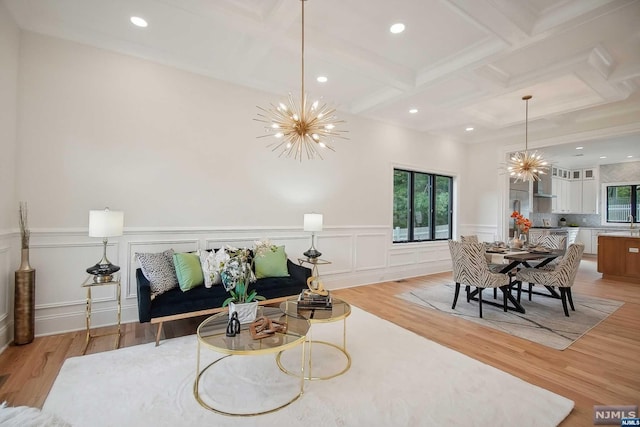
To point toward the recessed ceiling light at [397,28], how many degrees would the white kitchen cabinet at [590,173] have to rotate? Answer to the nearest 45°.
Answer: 0° — it already faces it

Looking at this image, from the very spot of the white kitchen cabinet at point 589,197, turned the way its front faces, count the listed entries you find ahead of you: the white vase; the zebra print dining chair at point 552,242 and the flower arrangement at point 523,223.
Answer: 3

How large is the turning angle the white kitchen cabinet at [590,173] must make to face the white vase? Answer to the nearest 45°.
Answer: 0° — it already faces it

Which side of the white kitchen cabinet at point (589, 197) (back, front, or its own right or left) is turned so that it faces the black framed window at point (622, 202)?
left

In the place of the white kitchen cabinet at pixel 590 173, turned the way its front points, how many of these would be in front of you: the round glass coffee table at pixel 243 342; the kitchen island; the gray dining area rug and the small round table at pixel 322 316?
4

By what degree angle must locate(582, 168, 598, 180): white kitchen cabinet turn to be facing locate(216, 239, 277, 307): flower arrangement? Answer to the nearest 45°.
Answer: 0° — it already faces it

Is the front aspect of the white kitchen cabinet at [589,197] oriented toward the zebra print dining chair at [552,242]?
yes

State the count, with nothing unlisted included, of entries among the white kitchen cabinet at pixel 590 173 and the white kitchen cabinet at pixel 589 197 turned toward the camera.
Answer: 2
